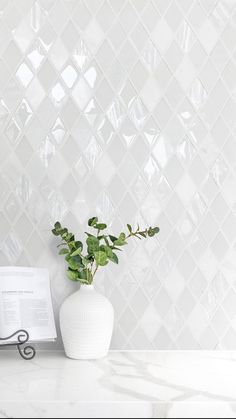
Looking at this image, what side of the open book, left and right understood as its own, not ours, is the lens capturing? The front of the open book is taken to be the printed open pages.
front
